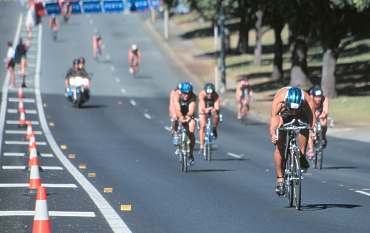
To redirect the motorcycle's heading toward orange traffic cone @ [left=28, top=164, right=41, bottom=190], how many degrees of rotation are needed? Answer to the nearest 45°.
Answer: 0° — it already faces it

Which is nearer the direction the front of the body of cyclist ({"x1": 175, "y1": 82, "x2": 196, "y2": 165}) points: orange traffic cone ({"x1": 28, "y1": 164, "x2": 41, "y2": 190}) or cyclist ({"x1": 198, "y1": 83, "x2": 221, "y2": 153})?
the orange traffic cone

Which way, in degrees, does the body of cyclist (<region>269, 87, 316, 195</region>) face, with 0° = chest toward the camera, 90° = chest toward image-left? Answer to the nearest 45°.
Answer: approximately 0°

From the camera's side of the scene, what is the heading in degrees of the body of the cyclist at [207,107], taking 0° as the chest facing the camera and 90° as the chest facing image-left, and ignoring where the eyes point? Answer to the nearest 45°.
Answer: approximately 0°

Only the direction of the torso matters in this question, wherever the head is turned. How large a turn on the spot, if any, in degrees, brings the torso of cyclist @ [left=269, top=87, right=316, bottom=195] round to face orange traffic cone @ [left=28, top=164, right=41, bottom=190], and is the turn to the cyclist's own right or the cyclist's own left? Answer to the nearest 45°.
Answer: approximately 90° to the cyclist's own right

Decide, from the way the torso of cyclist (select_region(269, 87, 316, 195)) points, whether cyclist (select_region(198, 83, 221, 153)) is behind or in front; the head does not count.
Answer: behind

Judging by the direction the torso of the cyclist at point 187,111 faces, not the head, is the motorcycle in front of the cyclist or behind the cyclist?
behind

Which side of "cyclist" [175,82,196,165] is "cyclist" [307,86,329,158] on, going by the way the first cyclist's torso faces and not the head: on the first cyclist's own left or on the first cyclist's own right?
on the first cyclist's own left

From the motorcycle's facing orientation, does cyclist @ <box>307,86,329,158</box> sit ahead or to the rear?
ahead

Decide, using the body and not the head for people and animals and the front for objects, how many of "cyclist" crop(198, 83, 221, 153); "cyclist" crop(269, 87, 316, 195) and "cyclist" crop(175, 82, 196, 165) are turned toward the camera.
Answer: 3
